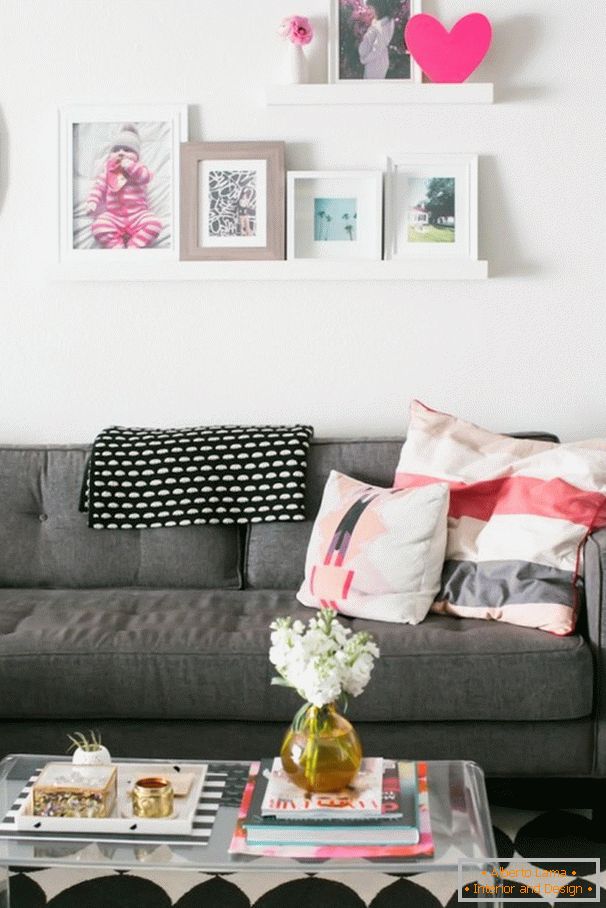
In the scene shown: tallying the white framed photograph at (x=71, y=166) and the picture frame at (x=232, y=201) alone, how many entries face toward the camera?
2

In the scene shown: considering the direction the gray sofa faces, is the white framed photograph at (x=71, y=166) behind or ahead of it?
behind

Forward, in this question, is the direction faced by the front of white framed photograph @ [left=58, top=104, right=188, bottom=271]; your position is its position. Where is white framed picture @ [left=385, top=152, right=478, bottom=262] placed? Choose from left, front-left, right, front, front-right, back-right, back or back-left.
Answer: left

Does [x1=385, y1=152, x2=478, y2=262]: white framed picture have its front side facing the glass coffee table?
yes

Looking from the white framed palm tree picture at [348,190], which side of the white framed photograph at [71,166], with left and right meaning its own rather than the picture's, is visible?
left

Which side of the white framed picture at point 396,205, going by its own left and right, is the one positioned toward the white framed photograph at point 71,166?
right
